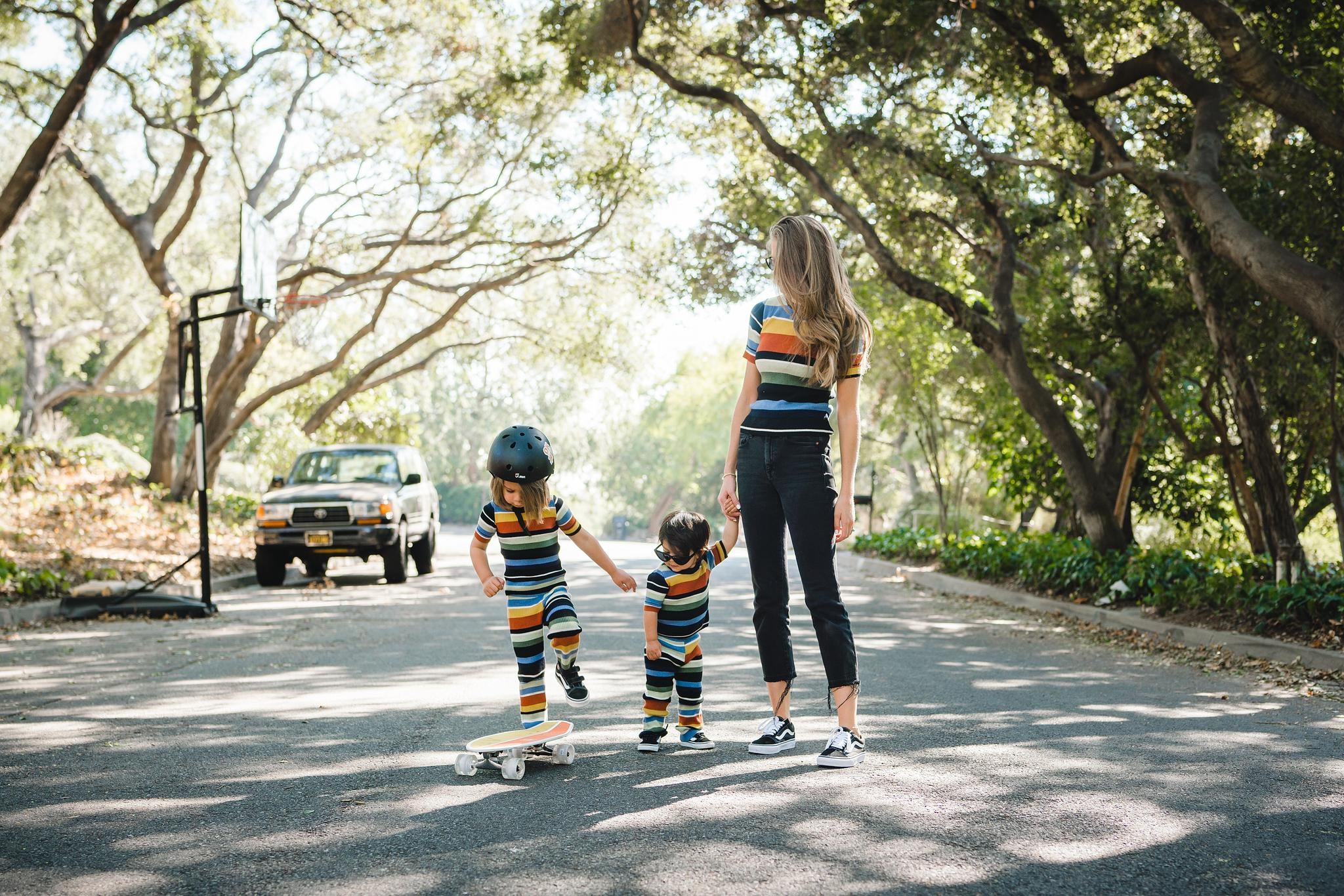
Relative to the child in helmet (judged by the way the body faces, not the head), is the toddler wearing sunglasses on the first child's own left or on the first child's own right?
on the first child's own left

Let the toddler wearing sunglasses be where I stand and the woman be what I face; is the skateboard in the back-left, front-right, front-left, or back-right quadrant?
back-right

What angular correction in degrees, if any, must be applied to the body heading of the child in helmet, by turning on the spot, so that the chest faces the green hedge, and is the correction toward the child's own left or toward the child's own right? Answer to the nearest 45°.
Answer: approximately 135° to the child's own left

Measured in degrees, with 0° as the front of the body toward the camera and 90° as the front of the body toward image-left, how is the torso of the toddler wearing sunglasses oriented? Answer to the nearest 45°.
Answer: approximately 0°

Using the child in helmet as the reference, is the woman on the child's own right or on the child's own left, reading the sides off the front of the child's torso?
on the child's own left

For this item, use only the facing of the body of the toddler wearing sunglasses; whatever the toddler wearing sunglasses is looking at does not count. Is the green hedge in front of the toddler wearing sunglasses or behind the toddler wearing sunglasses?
behind

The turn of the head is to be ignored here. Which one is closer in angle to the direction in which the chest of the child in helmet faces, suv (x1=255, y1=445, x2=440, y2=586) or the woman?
the woman

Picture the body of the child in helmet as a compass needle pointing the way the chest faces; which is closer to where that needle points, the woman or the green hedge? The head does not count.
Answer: the woman

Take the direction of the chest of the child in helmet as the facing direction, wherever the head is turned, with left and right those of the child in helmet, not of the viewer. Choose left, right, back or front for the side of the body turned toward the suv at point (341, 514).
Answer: back
